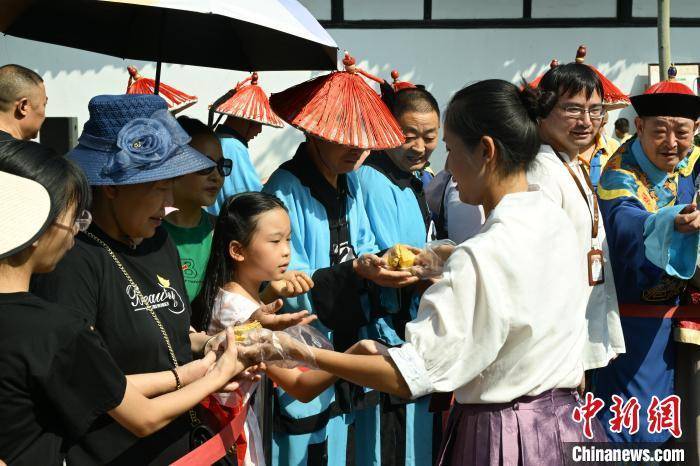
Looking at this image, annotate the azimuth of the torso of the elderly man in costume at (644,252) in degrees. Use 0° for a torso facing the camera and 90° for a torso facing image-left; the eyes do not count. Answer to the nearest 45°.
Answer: approximately 315°

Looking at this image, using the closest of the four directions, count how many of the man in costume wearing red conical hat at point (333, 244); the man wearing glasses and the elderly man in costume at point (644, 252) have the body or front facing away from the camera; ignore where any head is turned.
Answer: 0

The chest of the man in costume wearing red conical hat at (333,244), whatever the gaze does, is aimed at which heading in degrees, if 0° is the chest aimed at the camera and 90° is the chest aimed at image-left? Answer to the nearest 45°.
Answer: approximately 315°

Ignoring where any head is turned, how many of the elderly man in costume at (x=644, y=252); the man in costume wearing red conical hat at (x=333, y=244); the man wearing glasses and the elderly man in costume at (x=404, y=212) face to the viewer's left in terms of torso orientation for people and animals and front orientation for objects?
0

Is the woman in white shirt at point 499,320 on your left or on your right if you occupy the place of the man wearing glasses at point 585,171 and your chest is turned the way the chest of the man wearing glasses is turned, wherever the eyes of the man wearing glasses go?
on your right

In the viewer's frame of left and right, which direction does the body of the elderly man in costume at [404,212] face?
facing the viewer and to the right of the viewer

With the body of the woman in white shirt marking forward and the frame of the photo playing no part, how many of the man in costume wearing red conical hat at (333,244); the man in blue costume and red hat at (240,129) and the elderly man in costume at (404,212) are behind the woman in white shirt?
0

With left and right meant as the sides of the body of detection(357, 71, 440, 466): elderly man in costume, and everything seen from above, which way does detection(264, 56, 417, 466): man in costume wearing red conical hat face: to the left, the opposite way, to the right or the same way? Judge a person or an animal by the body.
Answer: the same way

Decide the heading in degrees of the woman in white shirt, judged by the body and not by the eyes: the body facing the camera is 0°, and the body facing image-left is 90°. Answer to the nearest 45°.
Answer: approximately 135°

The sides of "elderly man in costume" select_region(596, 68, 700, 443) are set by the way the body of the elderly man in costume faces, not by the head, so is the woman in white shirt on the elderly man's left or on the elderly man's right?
on the elderly man's right

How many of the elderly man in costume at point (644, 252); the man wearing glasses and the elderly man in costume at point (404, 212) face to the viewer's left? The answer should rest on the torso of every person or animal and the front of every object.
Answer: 0

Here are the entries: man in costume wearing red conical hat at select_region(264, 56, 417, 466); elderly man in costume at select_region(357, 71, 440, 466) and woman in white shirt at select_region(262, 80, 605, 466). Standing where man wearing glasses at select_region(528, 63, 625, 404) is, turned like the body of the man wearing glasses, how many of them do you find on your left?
0

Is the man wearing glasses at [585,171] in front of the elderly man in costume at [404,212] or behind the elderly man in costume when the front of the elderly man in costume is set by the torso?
in front

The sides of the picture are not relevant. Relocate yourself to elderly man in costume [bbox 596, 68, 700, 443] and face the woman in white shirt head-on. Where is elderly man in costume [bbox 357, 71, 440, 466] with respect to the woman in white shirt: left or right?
right

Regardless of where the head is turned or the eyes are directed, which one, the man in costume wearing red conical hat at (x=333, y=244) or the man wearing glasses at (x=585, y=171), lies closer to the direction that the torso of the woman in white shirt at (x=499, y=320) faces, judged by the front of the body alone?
the man in costume wearing red conical hat

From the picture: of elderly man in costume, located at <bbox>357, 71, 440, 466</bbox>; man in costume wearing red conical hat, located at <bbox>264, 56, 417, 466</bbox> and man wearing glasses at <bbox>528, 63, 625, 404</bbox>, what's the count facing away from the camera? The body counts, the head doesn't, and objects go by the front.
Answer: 0

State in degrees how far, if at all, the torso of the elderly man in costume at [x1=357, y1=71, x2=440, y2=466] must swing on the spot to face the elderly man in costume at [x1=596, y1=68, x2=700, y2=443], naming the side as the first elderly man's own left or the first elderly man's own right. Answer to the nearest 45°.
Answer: approximately 45° to the first elderly man's own left
